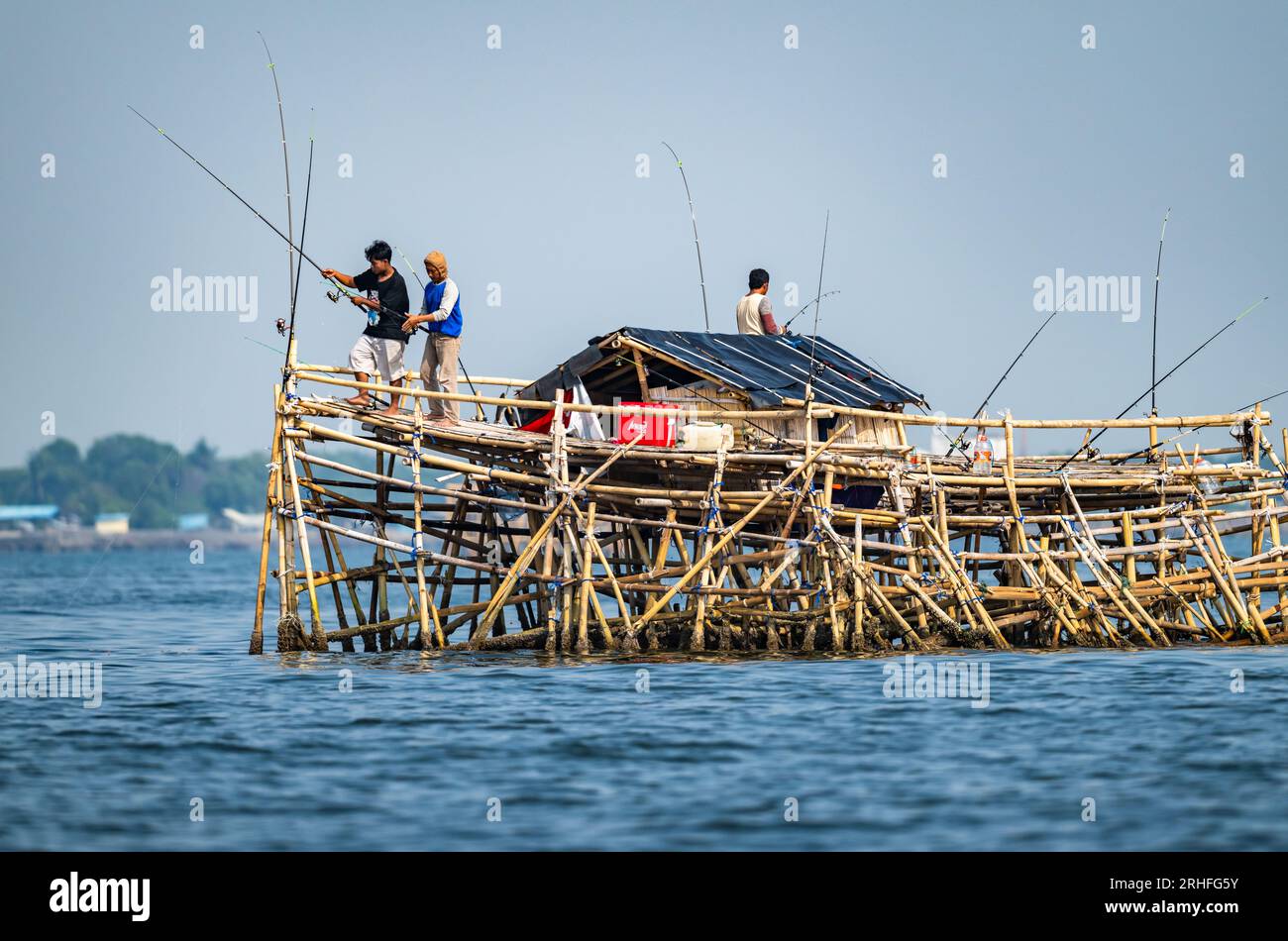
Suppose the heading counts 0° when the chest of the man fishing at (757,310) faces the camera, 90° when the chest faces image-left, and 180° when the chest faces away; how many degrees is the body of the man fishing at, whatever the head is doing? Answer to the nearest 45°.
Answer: approximately 225°

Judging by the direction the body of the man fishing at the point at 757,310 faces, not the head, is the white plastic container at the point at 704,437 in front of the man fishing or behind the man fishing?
behind

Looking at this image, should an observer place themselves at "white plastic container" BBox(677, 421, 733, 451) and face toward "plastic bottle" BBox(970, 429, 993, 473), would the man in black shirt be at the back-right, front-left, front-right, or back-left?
back-left

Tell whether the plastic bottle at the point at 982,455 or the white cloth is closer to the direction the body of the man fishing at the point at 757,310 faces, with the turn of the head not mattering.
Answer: the plastic bottle

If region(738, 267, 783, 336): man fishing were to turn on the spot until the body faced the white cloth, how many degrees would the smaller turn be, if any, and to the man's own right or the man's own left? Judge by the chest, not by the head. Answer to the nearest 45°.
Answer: approximately 180°

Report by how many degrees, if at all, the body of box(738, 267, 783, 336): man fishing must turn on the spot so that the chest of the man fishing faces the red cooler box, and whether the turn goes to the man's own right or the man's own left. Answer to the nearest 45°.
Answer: approximately 135° to the man's own right

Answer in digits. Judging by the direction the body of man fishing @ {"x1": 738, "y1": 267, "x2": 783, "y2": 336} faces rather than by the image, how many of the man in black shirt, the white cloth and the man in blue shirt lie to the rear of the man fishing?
3

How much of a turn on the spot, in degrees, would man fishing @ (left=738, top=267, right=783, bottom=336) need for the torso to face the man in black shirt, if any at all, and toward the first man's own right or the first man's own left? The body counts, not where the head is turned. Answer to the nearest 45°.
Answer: approximately 180°

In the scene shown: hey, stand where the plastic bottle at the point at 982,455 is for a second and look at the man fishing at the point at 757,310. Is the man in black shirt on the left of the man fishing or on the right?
left
